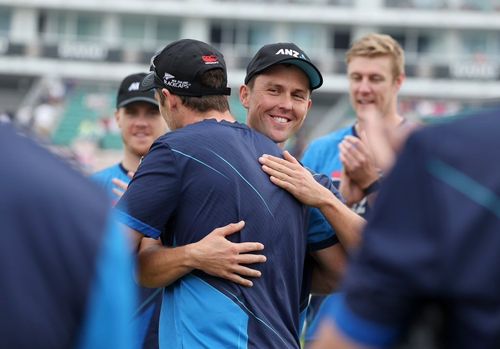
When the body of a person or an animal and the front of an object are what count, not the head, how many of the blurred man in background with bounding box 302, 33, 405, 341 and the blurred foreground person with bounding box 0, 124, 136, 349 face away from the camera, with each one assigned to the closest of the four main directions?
1

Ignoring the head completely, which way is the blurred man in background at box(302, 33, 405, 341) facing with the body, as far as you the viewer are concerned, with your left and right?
facing the viewer and to the left of the viewer

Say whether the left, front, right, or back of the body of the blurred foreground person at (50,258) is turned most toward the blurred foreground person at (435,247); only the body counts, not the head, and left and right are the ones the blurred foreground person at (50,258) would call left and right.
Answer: right

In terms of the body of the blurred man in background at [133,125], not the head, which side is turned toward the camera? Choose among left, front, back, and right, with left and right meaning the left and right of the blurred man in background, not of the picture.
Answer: front

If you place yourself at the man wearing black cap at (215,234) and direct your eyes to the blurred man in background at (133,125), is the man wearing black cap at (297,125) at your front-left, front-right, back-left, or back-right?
front-right

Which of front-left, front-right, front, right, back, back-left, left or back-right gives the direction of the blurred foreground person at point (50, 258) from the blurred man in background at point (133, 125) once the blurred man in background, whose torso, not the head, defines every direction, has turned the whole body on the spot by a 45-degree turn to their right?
front-left

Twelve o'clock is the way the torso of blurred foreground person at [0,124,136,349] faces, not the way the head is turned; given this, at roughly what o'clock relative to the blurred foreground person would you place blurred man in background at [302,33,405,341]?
The blurred man in background is roughly at 1 o'clock from the blurred foreground person.

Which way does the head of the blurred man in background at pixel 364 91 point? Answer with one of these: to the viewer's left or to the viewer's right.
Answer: to the viewer's left

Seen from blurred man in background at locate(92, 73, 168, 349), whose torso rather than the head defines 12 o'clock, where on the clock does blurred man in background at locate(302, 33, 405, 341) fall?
blurred man in background at locate(302, 33, 405, 341) is roughly at 9 o'clock from blurred man in background at locate(92, 73, 168, 349).

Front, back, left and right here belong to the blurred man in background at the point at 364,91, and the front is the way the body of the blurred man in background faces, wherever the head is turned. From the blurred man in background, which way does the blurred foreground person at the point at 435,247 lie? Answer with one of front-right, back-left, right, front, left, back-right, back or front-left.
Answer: front-left

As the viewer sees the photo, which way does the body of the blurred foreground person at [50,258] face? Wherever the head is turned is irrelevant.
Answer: away from the camera
